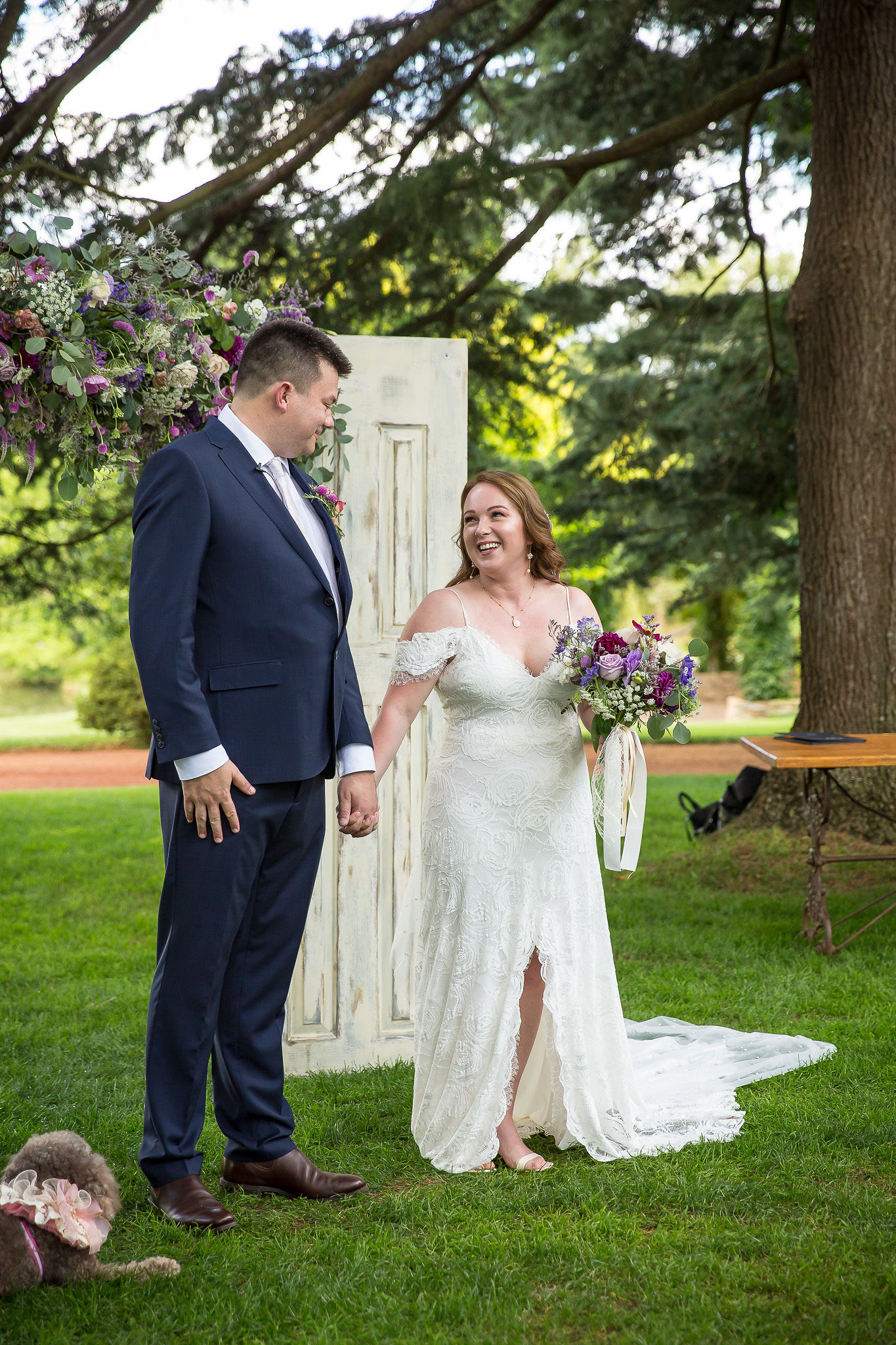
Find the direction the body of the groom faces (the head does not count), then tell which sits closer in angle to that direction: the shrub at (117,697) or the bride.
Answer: the bride

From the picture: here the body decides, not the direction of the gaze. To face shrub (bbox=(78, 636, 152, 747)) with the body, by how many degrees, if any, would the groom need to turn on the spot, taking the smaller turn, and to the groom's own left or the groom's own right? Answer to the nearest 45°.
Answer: approximately 135° to the groom's own left

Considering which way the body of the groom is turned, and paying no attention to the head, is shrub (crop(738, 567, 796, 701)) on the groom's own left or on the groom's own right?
on the groom's own left

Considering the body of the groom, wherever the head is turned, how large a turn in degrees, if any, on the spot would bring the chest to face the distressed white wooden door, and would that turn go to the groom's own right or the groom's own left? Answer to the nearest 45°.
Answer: approximately 135° to the groom's own left

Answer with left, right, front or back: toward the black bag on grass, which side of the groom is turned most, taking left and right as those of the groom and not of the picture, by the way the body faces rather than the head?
left

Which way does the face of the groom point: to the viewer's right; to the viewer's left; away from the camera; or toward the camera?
to the viewer's right

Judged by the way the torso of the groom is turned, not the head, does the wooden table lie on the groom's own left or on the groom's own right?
on the groom's own left

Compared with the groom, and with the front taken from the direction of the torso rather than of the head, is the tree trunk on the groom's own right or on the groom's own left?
on the groom's own left

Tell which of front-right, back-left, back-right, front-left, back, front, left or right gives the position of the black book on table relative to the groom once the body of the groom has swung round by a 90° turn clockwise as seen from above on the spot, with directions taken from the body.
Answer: back

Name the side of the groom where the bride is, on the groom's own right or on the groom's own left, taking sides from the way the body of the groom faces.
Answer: on the groom's own left

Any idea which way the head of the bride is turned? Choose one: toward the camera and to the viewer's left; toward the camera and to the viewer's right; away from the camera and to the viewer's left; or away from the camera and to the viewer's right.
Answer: toward the camera and to the viewer's left

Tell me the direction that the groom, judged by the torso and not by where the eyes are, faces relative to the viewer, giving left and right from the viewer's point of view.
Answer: facing the viewer and to the right of the viewer
